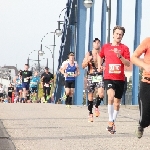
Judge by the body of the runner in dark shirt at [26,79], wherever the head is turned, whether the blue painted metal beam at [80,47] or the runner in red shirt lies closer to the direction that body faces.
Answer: the runner in red shirt

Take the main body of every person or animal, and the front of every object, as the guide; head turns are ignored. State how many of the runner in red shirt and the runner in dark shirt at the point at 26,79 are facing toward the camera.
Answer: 2

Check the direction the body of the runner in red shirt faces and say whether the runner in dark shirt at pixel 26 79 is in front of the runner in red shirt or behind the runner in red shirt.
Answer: behind

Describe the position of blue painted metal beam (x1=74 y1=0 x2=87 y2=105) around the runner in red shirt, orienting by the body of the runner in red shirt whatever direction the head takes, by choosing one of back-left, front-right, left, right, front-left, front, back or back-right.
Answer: back

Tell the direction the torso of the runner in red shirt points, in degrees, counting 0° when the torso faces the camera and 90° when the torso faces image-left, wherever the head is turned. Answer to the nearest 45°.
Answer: approximately 0°
